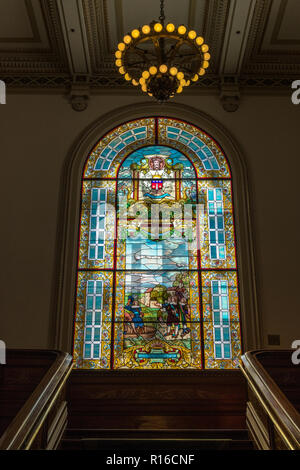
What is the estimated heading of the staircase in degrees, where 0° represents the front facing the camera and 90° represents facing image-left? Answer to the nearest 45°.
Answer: approximately 0°

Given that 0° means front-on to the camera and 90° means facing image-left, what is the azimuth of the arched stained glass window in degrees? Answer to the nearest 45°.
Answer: approximately 0°

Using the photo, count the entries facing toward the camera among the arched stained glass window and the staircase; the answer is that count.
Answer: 2
